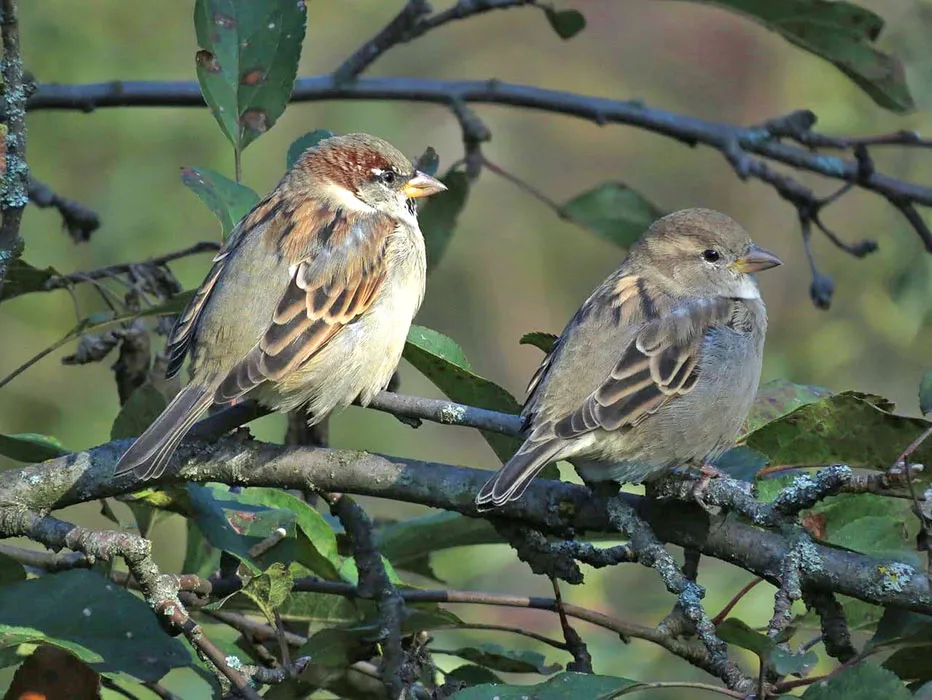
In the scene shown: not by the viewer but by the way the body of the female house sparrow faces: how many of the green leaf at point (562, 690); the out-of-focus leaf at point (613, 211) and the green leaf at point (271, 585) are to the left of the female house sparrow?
1

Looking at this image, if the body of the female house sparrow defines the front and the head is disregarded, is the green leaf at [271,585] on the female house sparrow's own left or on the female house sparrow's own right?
on the female house sparrow's own right

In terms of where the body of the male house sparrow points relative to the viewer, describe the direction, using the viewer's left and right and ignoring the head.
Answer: facing away from the viewer and to the right of the viewer

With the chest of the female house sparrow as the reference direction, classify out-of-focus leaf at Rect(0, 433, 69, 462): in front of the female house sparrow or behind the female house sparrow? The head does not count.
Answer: behind

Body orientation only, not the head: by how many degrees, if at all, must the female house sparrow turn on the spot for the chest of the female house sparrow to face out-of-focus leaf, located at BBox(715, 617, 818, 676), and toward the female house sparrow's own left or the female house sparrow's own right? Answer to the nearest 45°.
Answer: approximately 90° to the female house sparrow's own right

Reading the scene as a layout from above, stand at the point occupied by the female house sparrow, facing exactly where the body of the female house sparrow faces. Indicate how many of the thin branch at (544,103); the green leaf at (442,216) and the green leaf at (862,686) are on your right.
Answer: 1

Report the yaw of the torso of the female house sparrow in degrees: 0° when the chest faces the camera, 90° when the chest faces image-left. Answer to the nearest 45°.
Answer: approximately 270°

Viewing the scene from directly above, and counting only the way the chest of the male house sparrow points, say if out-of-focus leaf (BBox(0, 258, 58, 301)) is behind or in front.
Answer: behind
